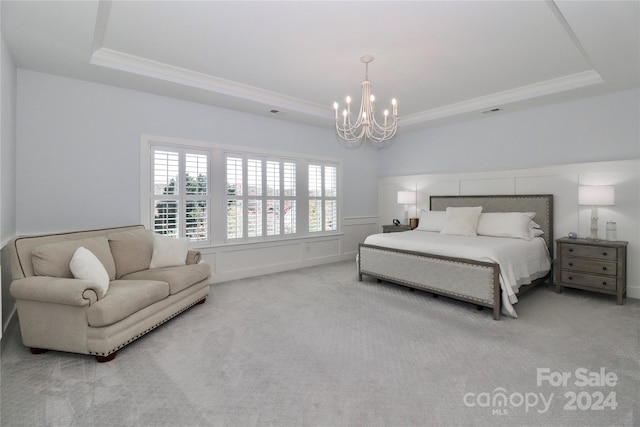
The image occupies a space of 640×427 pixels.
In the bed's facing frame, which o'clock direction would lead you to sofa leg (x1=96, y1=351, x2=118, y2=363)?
The sofa leg is roughly at 12 o'clock from the bed.

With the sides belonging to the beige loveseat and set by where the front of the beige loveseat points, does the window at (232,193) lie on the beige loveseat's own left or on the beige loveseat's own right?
on the beige loveseat's own left

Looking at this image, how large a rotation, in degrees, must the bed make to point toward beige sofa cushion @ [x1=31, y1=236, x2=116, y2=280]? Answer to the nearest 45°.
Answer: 0° — it already faces it

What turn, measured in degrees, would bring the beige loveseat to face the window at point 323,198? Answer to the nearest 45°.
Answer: approximately 90° to its left

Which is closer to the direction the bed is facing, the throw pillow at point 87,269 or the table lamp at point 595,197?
the throw pillow
